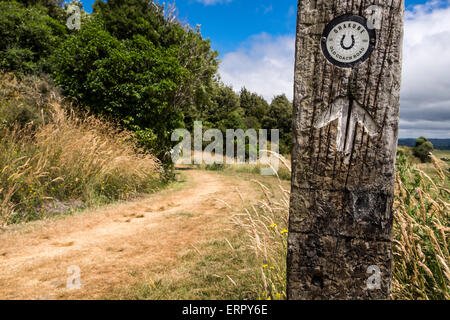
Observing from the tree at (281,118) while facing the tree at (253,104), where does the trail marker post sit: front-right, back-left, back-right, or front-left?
back-left

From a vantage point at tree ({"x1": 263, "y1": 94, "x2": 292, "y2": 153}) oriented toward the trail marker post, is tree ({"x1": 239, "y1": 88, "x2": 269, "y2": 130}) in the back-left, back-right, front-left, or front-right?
back-right

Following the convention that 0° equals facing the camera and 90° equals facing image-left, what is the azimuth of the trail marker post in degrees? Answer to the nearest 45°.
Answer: approximately 0°

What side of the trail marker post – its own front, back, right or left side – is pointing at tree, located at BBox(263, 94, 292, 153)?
back

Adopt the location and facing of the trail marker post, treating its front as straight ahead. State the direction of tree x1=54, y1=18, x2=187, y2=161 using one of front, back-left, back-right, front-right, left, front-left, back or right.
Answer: back-right

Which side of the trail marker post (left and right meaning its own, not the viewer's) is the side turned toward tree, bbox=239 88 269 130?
back

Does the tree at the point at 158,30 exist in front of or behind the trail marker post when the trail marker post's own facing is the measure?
behind

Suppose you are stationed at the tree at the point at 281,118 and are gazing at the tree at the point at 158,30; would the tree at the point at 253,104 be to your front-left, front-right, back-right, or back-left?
back-right
